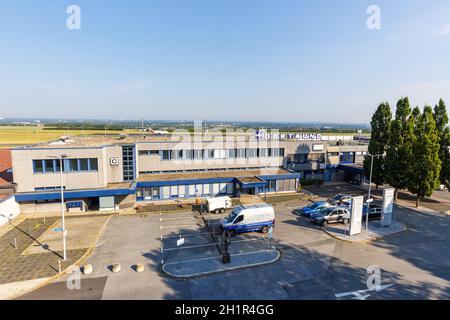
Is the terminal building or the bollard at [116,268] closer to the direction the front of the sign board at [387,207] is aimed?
the bollard

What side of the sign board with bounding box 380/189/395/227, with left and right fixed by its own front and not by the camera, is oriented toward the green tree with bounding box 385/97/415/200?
back

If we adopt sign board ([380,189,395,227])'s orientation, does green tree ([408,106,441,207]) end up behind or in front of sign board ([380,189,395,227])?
behind

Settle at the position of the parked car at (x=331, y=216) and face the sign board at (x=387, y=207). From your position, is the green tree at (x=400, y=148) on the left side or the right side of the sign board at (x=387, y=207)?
left

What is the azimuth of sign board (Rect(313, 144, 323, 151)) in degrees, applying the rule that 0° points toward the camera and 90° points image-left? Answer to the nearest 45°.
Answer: approximately 0°

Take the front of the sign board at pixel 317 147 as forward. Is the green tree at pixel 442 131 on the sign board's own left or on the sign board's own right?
on the sign board's own left

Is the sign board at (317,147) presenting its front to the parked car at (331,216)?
yes

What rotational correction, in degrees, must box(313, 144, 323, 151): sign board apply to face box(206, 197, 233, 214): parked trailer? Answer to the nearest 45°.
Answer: approximately 45° to its right

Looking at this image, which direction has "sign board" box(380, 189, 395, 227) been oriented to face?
toward the camera
